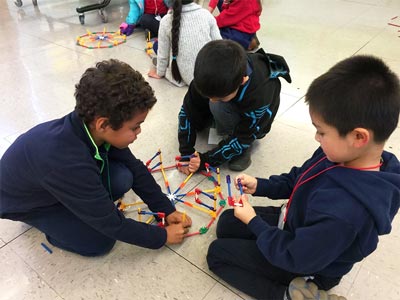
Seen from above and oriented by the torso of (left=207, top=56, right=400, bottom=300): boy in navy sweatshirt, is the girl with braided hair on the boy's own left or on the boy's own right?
on the boy's own right

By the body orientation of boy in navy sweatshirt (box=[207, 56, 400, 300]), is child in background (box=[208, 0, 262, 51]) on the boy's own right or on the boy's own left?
on the boy's own right

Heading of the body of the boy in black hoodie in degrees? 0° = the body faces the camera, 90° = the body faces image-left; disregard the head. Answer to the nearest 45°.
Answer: approximately 45°

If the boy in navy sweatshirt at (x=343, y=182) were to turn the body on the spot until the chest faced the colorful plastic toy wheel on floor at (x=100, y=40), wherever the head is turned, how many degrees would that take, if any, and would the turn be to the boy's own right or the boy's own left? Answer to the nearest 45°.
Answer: approximately 45° to the boy's own right

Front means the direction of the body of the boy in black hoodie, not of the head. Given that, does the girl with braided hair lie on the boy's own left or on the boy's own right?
on the boy's own right

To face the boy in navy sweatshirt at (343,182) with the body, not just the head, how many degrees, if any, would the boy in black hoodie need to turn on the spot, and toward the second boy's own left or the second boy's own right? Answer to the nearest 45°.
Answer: approximately 45° to the second boy's own left

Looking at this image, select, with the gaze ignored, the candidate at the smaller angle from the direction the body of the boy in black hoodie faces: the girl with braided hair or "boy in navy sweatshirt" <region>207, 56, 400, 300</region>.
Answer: the boy in navy sweatshirt

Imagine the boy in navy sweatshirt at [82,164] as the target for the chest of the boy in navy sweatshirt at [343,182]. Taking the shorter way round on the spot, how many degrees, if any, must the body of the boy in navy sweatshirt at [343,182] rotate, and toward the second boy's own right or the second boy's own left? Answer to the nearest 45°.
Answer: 0° — they already face them

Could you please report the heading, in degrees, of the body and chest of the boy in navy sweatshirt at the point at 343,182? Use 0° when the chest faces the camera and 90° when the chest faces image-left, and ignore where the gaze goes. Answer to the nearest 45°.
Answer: approximately 90°

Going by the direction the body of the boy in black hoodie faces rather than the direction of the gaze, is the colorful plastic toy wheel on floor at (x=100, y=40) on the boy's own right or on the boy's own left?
on the boy's own right

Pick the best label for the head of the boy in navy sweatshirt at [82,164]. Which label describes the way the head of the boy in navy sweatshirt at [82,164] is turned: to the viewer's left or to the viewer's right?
to the viewer's right

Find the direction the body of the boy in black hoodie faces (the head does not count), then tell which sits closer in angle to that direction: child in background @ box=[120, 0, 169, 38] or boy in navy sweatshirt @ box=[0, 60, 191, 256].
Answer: the boy in navy sweatshirt

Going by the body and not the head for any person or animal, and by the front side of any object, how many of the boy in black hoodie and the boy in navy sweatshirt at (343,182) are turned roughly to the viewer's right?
0

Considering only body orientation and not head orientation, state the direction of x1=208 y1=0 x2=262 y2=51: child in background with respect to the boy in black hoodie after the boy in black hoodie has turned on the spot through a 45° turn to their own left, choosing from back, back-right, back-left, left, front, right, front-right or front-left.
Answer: back

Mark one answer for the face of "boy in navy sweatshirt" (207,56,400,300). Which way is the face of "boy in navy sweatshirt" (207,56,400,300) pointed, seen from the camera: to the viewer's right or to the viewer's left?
to the viewer's left
